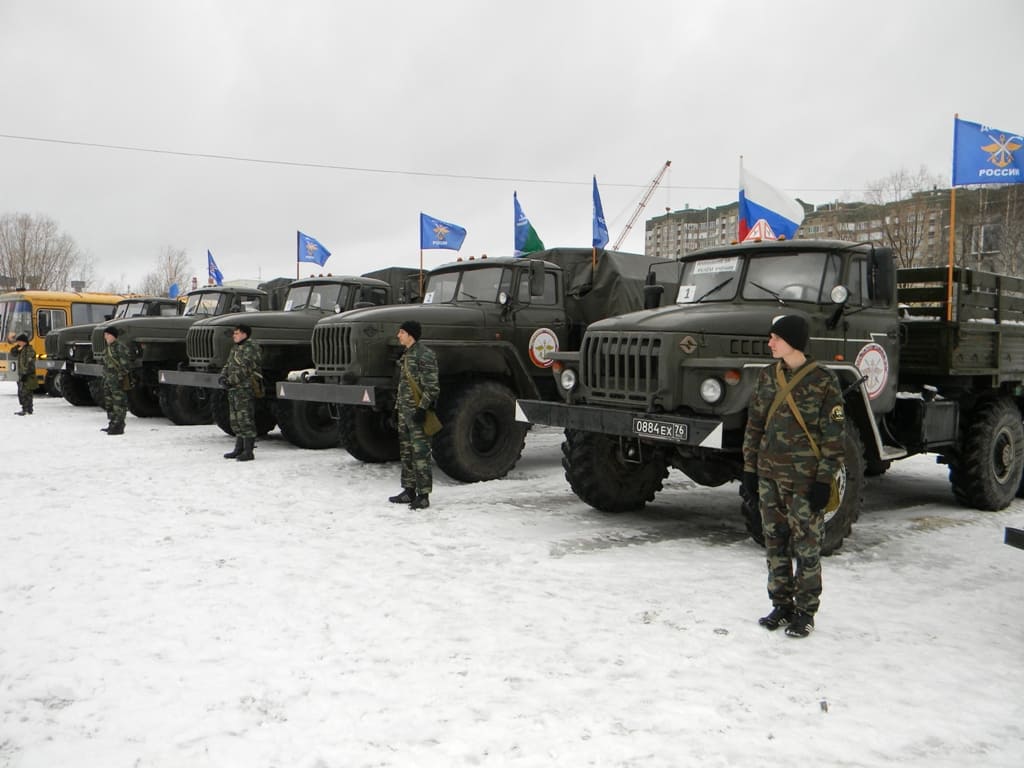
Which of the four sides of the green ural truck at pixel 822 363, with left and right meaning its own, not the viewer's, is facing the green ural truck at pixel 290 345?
right

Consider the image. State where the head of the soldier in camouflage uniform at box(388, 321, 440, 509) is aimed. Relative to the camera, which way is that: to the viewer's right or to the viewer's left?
to the viewer's left

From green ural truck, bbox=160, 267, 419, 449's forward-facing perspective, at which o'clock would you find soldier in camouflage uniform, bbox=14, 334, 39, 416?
The soldier in camouflage uniform is roughly at 3 o'clock from the green ural truck.

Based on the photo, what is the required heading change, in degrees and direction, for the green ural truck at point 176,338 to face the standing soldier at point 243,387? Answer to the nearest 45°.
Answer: approximately 45° to its left

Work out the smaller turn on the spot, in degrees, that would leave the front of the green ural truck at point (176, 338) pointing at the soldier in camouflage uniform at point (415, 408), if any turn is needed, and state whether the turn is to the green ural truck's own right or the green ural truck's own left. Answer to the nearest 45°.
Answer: approximately 45° to the green ural truck's own left

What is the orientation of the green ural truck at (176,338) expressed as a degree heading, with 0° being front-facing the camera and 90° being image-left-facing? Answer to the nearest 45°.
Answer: approximately 45°

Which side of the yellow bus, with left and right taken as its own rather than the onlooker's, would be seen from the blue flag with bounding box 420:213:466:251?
left

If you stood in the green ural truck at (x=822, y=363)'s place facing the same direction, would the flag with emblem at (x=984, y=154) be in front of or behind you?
behind

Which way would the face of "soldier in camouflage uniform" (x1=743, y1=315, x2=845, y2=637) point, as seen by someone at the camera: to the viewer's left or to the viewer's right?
to the viewer's left

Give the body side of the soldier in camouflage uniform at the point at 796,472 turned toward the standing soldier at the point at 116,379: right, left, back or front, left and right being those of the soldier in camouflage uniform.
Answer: right

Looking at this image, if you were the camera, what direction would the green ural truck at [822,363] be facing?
facing the viewer and to the left of the viewer
